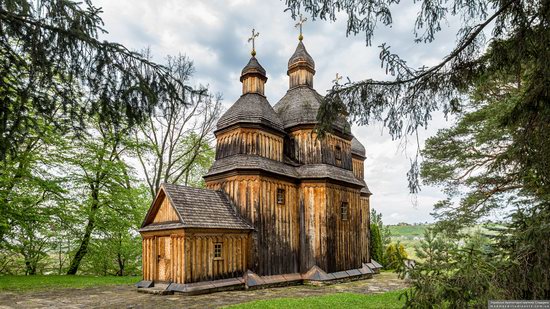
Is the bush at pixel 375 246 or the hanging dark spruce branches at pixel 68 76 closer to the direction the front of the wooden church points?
the hanging dark spruce branches

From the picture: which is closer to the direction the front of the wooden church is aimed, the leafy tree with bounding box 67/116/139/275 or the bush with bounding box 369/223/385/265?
the leafy tree

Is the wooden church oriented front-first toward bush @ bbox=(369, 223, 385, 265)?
no

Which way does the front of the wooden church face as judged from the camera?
facing the viewer and to the left of the viewer

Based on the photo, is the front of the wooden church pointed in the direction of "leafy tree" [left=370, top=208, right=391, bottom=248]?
no
